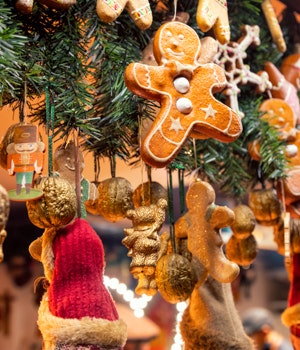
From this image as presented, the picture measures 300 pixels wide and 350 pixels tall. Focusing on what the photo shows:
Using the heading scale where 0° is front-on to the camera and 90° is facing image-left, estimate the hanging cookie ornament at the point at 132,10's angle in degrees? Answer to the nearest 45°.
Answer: approximately 0°
